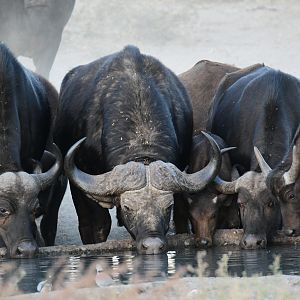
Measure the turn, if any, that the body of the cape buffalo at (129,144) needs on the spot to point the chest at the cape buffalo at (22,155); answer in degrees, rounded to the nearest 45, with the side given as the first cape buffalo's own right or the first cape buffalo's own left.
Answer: approximately 90° to the first cape buffalo's own right

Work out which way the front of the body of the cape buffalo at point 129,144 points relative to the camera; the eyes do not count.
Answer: toward the camera

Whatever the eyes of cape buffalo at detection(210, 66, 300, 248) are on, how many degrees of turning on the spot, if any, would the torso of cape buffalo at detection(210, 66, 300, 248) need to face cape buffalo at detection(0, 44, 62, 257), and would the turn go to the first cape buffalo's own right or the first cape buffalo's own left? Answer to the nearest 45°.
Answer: approximately 90° to the first cape buffalo's own right

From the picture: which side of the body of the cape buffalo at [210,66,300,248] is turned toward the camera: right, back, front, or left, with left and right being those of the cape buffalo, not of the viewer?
front

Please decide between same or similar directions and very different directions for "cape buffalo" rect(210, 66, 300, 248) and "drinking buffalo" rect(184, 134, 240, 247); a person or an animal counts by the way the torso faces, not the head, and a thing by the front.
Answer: same or similar directions

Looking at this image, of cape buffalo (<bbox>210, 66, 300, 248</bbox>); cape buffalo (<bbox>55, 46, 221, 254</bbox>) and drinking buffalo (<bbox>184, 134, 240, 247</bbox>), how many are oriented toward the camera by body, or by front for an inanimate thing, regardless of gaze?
3

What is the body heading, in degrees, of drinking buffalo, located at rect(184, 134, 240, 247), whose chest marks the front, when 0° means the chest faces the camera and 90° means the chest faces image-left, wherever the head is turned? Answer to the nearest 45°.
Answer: approximately 0°

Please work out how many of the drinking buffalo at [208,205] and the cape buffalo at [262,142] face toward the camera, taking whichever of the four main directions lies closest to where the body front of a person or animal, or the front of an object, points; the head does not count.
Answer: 2

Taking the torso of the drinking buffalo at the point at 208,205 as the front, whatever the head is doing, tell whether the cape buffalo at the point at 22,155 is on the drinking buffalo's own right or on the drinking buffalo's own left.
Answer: on the drinking buffalo's own right
